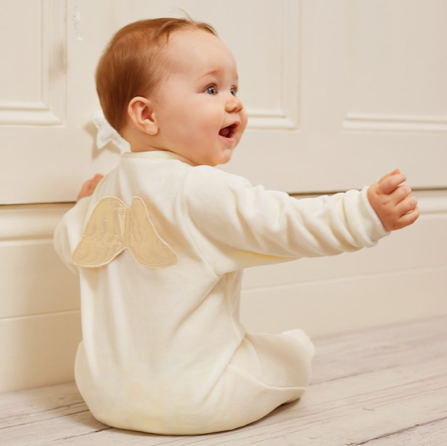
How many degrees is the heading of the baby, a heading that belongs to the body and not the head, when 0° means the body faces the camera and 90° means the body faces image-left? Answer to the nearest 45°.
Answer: approximately 225°

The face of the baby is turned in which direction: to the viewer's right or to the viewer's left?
to the viewer's right
